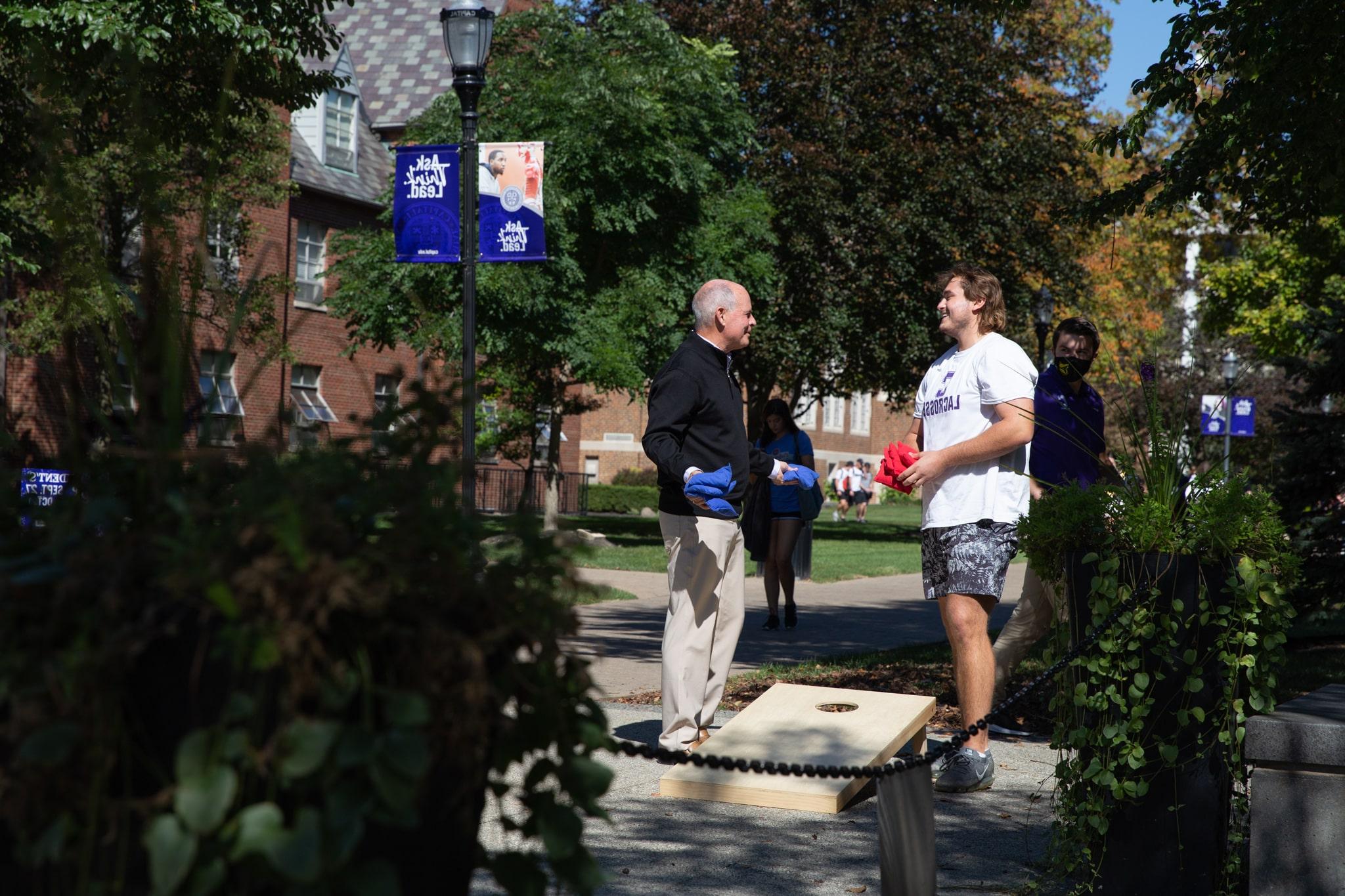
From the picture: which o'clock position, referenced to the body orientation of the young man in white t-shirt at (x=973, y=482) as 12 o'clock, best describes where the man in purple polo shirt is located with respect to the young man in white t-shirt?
The man in purple polo shirt is roughly at 5 o'clock from the young man in white t-shirt.

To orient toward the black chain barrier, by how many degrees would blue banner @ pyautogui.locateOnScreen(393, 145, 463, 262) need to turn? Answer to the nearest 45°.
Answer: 0° — it already faces it

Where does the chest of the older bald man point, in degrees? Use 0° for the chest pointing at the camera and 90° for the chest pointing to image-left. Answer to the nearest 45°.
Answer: approximately 270°

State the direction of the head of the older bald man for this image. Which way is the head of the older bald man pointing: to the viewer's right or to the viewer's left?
to the viewer's right

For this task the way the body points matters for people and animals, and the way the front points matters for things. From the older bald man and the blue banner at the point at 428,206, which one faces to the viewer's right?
the older bald man

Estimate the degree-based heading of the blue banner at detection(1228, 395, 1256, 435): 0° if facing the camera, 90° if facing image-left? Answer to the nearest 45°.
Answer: approximately 0°

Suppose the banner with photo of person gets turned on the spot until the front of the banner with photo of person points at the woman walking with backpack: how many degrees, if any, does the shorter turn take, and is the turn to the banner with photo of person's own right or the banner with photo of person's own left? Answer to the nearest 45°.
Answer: approximately 90° to the banner with photo of person's own left

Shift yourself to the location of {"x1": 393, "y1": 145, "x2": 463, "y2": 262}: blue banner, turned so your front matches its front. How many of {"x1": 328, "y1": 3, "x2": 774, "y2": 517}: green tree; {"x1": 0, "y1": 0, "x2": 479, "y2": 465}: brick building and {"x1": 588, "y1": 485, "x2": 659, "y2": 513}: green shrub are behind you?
3

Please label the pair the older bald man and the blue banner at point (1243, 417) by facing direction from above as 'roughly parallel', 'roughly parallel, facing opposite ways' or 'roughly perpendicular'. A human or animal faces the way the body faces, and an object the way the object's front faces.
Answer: roughly perpendicular
